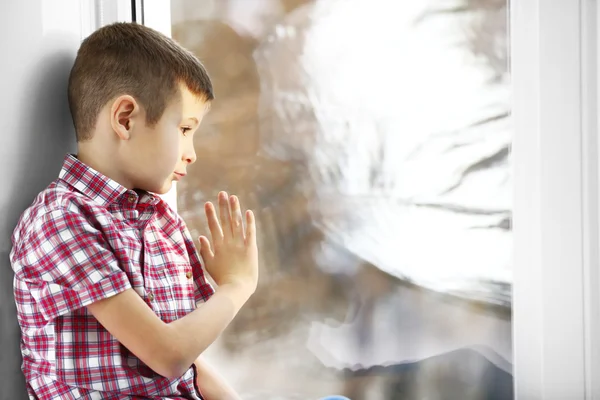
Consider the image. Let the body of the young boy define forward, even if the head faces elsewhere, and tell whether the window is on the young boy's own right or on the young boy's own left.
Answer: on the young boy's own left

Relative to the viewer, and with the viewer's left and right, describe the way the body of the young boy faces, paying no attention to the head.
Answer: facing the viewer and to the right of the viewer

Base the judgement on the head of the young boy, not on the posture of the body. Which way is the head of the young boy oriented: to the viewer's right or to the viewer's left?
to the viewer's right
